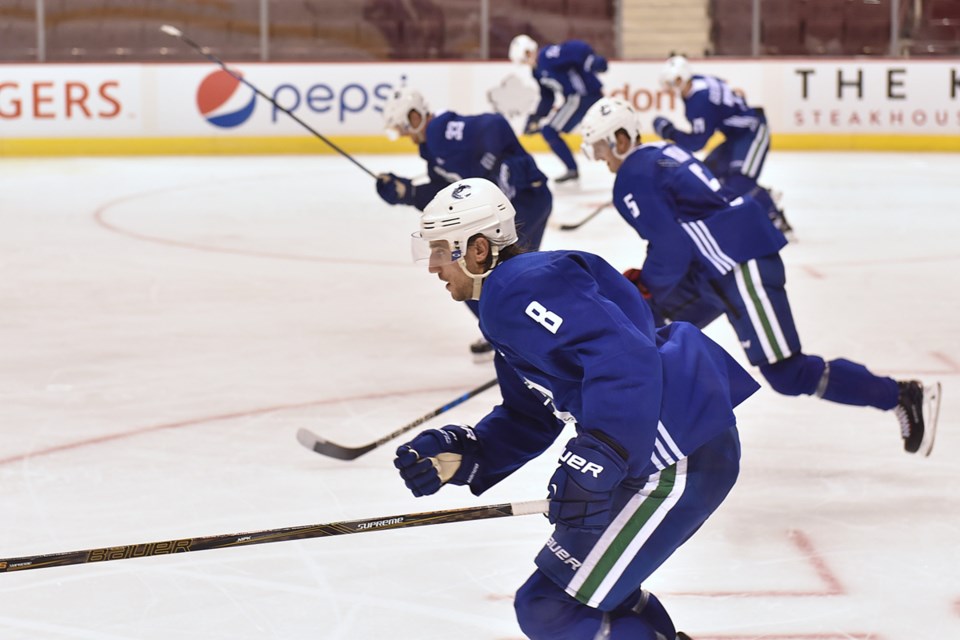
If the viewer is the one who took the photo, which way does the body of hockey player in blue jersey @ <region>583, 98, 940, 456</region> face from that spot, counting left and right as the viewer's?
facing to the left of the viewer

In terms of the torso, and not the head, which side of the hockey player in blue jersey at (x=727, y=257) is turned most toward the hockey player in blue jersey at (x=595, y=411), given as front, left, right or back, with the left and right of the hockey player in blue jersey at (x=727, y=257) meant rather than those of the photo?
left

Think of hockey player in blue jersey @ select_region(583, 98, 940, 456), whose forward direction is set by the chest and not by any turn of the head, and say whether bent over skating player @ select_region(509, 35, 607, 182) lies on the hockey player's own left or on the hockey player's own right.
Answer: on the hockey player's own right

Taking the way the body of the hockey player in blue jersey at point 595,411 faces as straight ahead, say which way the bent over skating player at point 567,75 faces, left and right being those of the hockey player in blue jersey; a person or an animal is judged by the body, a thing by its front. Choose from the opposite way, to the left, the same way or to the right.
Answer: the same way

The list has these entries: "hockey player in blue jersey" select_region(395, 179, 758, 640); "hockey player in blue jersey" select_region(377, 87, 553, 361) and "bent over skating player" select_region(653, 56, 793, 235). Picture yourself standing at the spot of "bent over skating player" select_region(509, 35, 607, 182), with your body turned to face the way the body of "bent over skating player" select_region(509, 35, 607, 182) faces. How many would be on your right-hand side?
0

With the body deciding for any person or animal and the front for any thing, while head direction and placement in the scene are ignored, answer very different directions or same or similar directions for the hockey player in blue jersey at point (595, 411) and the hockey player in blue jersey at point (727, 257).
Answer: same or similar directions

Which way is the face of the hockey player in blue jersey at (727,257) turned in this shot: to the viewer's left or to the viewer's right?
to the viewer's left

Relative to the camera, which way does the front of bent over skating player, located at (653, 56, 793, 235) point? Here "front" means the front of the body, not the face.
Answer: to the viewer's left

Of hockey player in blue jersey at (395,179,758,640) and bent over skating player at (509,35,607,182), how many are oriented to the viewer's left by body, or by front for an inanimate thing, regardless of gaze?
2

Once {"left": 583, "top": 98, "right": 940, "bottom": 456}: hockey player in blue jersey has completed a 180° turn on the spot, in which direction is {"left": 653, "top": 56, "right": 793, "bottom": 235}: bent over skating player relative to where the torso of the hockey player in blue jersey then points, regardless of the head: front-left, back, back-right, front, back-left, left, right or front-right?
left

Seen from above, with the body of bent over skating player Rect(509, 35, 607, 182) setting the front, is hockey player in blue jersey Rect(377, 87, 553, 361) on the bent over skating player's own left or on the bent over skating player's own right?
on the bent over skating player's own left

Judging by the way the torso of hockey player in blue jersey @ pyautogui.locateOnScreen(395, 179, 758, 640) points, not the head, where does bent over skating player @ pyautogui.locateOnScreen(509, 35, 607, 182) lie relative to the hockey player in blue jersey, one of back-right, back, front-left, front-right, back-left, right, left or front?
right

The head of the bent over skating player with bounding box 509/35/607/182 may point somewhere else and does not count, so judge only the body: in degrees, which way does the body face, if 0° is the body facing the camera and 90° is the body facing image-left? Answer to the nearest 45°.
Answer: approximately 90°

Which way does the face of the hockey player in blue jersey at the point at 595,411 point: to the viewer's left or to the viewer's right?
to the viewer's left

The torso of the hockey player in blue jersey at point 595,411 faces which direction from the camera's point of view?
to the viewer's left

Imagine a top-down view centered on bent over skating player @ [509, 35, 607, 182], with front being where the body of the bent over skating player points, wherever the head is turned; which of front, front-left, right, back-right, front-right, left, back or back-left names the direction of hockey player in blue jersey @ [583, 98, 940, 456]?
left

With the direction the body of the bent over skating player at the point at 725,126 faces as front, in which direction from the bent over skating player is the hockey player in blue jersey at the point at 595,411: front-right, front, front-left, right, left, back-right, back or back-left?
left
